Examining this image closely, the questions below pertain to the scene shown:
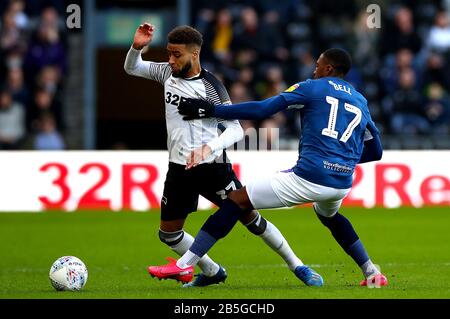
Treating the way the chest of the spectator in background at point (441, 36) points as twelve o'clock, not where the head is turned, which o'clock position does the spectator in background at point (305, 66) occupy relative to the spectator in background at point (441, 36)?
the spectator in background at point (305, 66) is roughly at 2 o'clock from the spectator in background at point (441, 36).

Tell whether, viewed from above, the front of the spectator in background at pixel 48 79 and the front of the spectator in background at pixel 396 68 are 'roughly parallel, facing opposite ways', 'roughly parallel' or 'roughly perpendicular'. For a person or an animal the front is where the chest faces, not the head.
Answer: roughly parallel

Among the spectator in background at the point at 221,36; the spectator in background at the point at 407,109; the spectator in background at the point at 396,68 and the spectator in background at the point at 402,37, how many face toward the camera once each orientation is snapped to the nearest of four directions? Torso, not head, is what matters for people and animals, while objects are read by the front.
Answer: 4

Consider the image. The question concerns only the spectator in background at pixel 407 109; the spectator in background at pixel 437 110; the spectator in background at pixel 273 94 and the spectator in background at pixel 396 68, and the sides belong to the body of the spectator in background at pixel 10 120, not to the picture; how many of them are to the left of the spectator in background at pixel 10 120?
4

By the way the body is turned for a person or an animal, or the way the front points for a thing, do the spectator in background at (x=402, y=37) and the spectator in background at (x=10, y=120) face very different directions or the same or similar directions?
same or similar directions

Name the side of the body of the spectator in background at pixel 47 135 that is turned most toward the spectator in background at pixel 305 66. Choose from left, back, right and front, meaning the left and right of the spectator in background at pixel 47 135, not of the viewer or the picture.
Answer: left

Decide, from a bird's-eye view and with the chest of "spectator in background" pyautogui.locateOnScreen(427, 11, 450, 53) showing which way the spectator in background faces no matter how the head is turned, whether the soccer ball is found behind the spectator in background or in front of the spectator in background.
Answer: in front

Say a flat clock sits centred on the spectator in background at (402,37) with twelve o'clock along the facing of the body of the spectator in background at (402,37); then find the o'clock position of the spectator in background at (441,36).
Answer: the spectator in background at (441,36) is roughly at 8 o'clock from the spectator in background at (402,37).

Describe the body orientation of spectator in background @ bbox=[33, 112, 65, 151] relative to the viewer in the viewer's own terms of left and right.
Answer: facing the viewer

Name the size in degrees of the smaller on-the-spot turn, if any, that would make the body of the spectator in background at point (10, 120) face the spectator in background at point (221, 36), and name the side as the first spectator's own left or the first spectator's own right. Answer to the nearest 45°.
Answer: approximately 90° to the first spectator's own left

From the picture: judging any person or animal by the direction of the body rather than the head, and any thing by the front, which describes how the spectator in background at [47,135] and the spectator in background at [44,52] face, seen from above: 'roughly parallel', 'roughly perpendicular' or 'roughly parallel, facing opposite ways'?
roughly parallel

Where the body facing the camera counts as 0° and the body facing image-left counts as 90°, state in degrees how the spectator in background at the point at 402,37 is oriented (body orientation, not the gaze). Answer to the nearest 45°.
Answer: approximately 0°

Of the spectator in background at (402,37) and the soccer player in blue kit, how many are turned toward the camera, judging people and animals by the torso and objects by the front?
1

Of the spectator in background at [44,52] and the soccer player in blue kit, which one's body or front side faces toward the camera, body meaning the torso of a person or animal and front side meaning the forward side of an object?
the spectator in background

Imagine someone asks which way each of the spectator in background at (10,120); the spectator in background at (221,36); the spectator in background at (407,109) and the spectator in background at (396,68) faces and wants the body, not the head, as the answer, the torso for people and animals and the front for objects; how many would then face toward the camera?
4

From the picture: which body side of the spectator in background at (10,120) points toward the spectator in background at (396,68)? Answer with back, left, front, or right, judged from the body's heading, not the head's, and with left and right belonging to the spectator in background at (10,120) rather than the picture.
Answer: left

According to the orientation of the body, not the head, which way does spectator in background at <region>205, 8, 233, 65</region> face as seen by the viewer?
toward the camera

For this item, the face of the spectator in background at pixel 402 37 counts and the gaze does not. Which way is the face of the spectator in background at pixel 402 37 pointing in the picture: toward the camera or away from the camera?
toward the camera

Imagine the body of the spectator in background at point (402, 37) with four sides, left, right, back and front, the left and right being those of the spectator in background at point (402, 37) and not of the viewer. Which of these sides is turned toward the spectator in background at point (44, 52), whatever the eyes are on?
right
